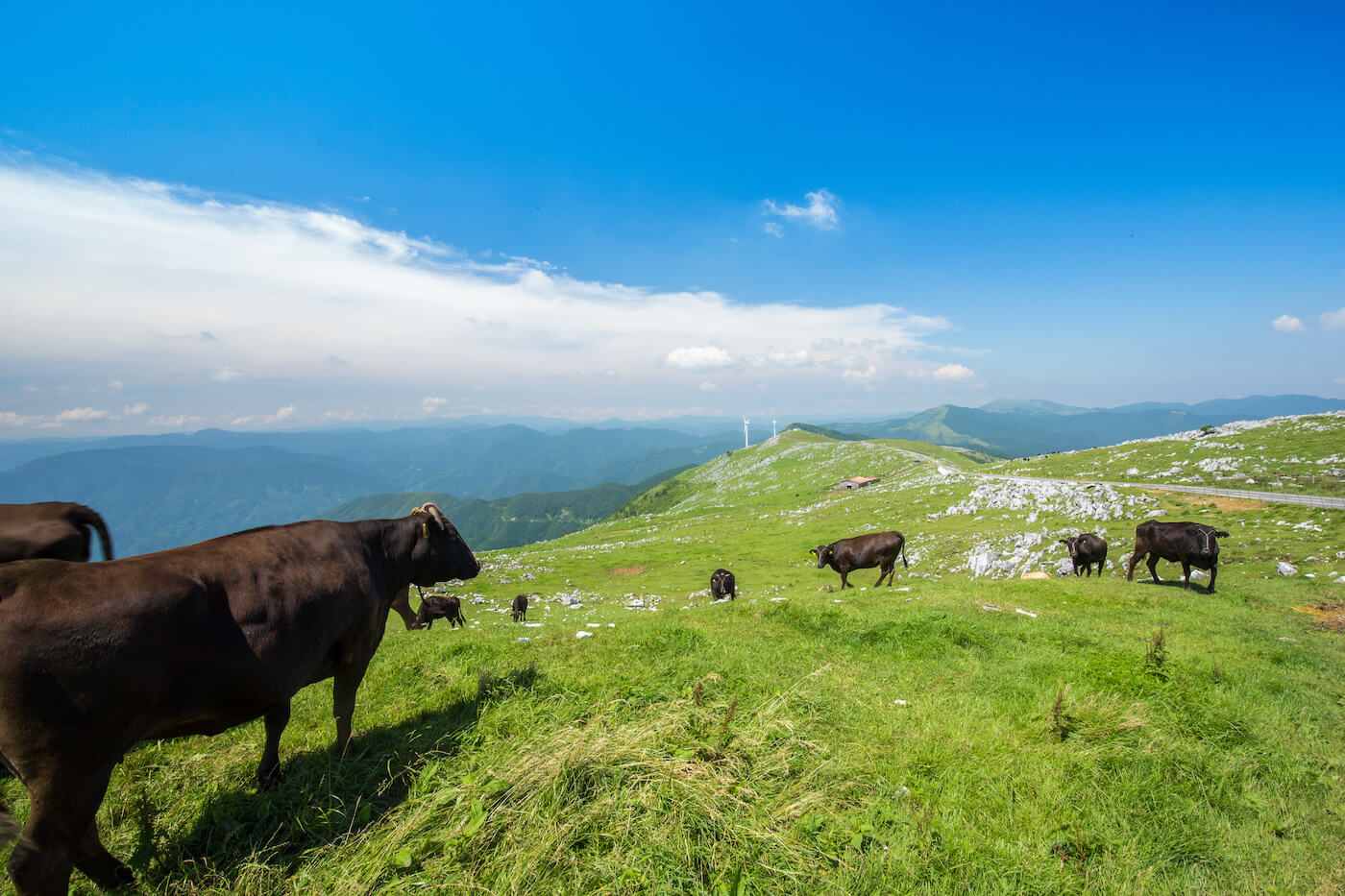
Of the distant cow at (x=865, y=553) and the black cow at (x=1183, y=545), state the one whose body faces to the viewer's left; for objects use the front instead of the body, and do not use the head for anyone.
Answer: the distant cow

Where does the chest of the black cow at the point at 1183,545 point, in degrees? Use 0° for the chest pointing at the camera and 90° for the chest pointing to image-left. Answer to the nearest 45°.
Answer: approximately 315°

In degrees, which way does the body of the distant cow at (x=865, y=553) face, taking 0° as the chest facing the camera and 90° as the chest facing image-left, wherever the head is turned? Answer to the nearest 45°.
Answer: approximately 90°

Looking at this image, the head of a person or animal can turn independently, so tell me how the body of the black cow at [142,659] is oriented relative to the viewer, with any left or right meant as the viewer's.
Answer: facing away from the viewer and to the right of the viewer

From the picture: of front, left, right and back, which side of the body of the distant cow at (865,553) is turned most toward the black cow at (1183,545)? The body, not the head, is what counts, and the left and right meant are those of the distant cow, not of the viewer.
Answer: back

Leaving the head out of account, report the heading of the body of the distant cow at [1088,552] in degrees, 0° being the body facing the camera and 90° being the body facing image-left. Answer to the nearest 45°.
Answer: approximately 45°

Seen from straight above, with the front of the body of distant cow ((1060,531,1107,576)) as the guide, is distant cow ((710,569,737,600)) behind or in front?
in front

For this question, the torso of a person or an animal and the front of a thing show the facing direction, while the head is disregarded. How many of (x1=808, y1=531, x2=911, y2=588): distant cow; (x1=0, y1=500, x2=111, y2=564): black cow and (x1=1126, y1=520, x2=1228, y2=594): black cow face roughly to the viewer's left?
2

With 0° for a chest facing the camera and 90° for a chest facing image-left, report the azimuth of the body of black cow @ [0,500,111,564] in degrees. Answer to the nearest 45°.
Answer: approximately 90°

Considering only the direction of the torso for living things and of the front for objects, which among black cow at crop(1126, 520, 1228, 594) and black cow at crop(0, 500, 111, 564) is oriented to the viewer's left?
black cow at crop(0, 500, 111, 564)

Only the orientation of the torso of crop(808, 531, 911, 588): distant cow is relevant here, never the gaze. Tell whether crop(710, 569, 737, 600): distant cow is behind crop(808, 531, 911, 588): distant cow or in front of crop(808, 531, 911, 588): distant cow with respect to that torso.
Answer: in front
